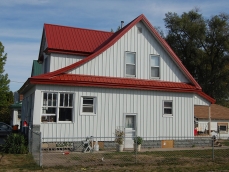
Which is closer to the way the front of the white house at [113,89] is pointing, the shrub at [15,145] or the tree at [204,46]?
the shrub

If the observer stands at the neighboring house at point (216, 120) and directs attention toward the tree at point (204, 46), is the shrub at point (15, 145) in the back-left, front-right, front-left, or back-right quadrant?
back-left

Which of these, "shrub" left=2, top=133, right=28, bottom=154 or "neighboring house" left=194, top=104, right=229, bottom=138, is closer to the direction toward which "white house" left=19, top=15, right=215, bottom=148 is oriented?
the shrub
